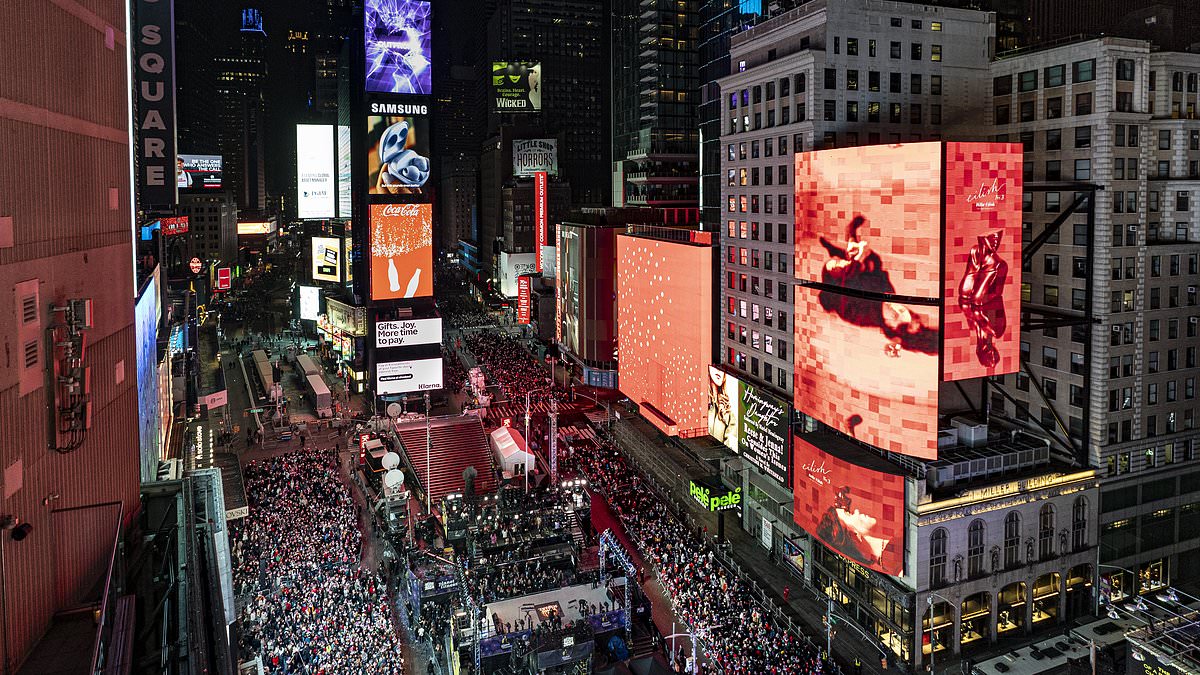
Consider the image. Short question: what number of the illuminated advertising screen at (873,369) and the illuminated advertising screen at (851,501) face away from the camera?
0

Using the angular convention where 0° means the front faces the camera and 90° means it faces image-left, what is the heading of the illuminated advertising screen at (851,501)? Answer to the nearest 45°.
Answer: approximately 45°

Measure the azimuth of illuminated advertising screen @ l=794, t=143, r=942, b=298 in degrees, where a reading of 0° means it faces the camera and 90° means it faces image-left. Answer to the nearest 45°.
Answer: approximately 45°

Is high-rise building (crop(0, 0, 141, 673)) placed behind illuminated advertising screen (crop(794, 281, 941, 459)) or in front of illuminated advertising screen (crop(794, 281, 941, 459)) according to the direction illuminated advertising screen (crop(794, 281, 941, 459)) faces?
in front
